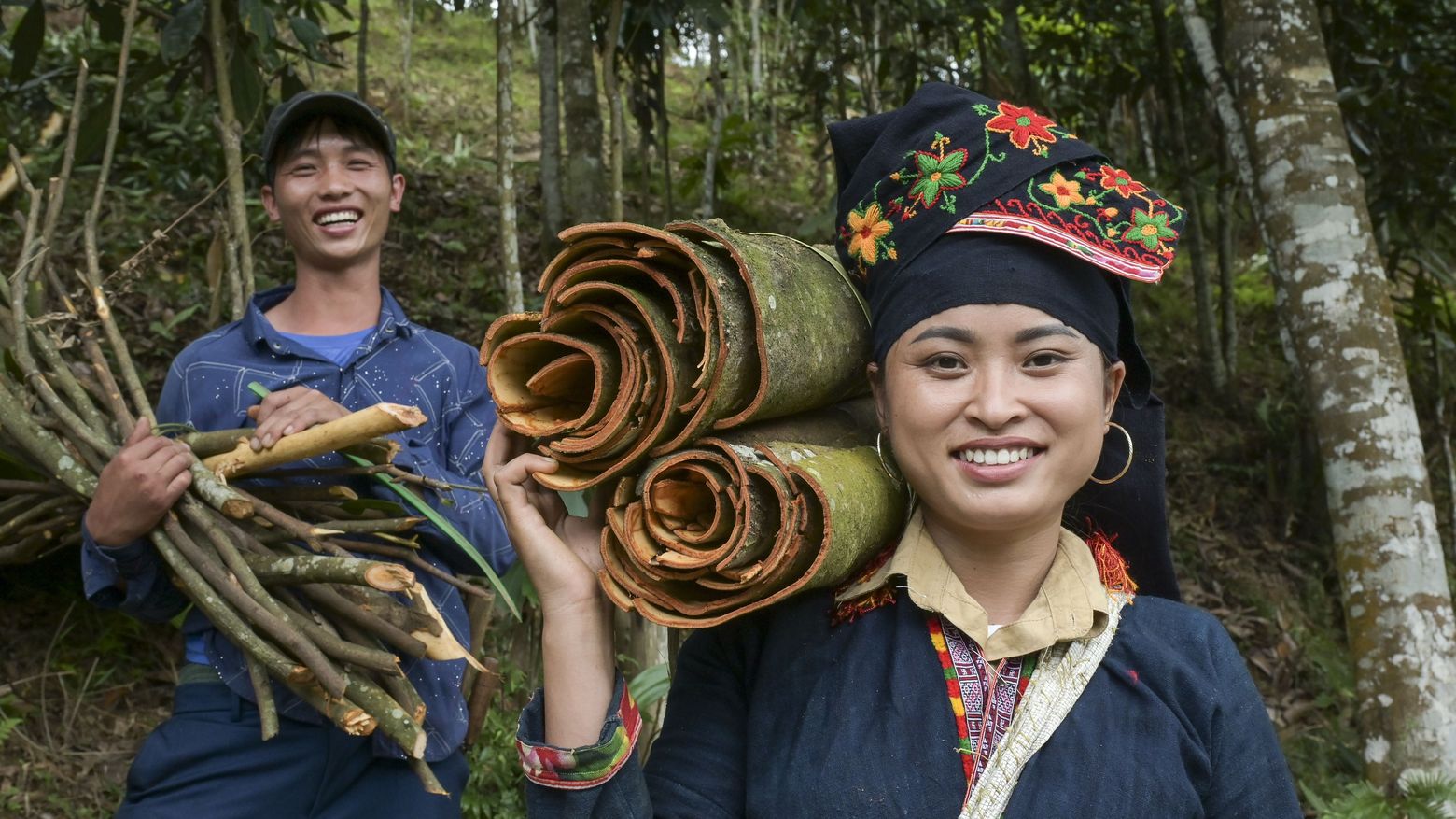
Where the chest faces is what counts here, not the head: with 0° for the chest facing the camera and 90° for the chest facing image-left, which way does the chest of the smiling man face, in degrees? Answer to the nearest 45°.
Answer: approximately 0°

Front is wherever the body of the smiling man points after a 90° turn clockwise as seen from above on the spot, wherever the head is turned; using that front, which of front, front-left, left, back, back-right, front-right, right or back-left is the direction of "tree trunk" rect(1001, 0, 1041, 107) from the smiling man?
back-right

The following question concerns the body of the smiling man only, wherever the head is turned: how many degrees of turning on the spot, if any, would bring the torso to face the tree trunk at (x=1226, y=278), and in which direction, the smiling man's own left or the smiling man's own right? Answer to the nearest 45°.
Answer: approximately 135° to the smiling man's own left

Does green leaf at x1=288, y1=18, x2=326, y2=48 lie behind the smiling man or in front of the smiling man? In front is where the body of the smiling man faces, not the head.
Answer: behind

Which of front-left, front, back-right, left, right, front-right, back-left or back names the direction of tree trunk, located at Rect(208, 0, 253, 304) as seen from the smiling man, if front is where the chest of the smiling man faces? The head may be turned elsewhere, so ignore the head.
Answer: back

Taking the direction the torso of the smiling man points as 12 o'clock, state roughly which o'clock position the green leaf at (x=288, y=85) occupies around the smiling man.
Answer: The green leaf is roughly at 6 o'clock from the smiling man.

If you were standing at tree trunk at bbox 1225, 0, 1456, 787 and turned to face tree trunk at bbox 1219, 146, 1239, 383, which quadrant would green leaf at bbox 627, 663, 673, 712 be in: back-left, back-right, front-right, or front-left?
back-left

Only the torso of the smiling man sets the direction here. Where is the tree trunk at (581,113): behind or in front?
behind

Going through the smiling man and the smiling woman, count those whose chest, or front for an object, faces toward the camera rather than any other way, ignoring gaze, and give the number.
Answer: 2

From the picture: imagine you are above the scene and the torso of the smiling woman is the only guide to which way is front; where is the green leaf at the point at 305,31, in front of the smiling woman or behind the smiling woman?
behind

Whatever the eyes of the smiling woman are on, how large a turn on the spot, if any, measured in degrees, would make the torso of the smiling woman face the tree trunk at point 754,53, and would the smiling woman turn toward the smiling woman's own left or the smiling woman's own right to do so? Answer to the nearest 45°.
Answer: approximately 180°

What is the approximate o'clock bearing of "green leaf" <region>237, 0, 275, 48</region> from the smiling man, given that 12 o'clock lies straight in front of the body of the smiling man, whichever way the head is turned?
The green leaf is roughly at 6 o'clock from the smiling man.

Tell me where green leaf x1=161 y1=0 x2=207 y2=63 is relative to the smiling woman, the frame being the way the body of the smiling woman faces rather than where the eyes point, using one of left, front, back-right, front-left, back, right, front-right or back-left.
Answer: back-right
